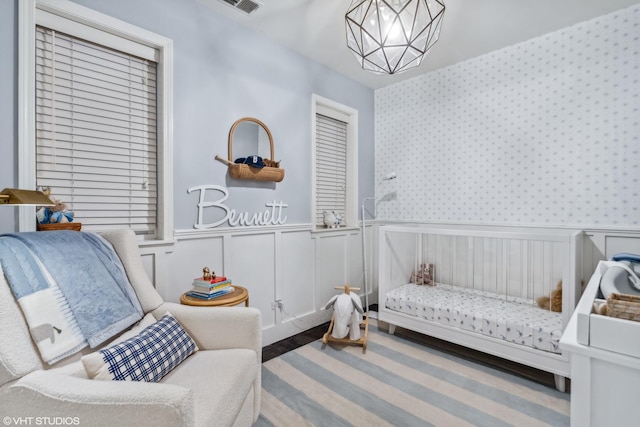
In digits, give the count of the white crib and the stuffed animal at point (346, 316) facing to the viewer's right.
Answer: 0

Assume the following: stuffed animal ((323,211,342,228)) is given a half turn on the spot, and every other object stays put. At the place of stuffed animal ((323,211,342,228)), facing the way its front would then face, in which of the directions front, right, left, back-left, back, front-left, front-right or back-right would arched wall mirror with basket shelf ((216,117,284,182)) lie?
left

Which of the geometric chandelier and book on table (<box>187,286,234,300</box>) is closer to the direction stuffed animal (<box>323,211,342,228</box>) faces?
the geometric chandelier

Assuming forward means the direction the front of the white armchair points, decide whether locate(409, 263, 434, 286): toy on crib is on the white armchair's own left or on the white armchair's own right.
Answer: on the white armchair's own left

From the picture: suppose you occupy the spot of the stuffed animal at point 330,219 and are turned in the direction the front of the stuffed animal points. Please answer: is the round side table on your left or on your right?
on your right

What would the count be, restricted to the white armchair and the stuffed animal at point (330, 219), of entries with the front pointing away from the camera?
0

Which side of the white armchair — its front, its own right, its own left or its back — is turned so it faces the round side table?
left

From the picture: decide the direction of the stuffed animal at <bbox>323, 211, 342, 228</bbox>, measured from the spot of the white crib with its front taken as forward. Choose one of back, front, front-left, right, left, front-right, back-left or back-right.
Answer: front-right

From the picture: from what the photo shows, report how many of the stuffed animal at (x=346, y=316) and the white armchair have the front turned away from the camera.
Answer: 0

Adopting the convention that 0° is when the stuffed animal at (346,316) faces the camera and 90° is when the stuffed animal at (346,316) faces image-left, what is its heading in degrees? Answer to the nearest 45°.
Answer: approximately 0°
